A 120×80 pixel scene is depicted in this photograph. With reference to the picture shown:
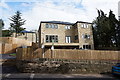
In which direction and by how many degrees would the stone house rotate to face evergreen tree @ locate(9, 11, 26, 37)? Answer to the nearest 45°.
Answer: approximately 135° to its right

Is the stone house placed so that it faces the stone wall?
yes

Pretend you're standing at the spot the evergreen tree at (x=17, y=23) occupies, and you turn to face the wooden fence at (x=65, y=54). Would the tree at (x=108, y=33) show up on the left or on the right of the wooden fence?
left

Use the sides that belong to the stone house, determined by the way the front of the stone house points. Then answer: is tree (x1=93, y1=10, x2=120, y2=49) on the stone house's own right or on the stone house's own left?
on the stone house's own left

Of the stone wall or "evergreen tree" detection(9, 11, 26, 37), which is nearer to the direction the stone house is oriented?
the stone wall

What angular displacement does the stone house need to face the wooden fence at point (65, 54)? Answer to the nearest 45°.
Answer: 0° — it already faces it

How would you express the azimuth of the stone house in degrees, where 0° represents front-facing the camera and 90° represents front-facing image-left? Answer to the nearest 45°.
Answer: approximately 0°
